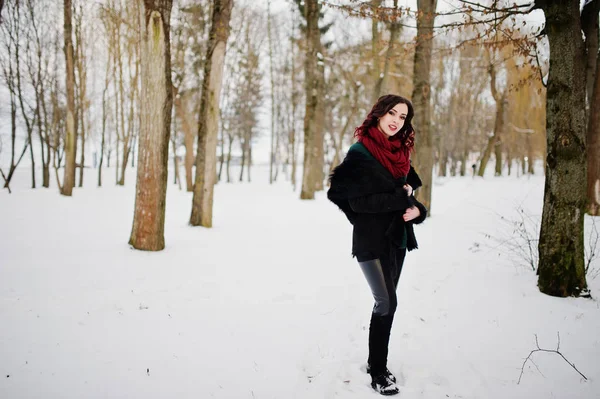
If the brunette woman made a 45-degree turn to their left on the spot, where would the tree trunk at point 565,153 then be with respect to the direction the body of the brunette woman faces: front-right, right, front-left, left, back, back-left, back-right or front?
front-left

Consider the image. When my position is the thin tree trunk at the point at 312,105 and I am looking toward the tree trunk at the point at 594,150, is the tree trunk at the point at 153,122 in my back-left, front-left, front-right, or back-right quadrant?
front-right

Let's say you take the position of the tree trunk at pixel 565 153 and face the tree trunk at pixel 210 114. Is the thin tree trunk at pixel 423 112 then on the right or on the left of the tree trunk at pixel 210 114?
right

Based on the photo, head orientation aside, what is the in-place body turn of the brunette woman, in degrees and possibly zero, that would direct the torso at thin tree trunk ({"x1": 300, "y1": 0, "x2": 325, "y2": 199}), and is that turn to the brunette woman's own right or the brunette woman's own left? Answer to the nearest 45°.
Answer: approximately 135° to the brunette woman's own left

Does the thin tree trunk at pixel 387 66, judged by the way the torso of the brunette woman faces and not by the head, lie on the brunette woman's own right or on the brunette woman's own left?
on the brunette woman's own left

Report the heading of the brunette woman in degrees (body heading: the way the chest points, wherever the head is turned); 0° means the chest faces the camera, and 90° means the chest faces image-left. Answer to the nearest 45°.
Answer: approximately 315°

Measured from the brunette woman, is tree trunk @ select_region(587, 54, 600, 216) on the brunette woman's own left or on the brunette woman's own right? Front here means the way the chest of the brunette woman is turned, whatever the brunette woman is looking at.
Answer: on the brunette woman's own left

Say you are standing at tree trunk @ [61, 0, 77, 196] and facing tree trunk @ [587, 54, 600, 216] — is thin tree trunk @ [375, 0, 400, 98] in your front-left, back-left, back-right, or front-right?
front-left

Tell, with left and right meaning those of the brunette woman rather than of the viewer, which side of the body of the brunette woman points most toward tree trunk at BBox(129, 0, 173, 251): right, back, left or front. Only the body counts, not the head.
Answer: back

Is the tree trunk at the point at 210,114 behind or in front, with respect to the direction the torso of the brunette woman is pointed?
behind

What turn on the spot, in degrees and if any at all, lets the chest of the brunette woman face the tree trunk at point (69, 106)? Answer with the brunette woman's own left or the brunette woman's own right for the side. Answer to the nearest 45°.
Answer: approximately 180°
